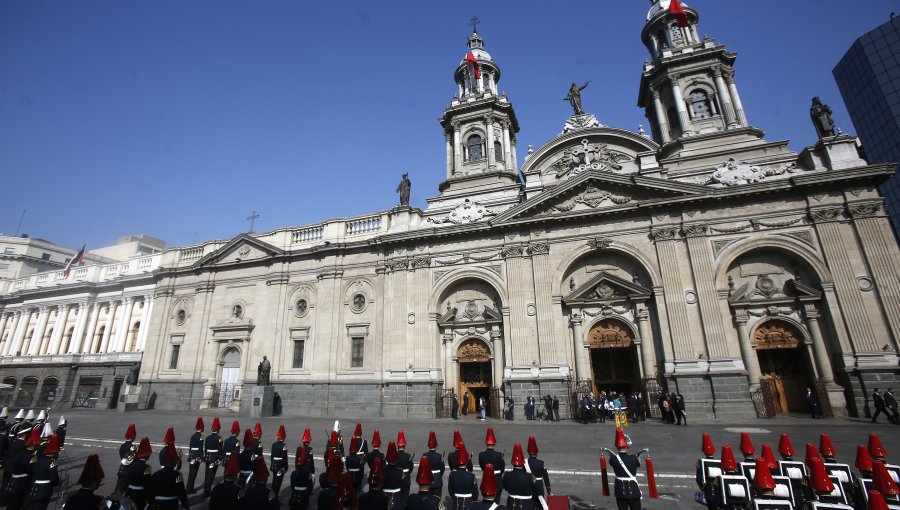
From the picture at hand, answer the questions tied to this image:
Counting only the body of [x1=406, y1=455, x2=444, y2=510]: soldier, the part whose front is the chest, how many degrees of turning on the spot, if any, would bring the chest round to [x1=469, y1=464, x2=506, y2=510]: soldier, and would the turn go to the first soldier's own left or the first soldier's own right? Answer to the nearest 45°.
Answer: approximately 135° to the first soldier's own right

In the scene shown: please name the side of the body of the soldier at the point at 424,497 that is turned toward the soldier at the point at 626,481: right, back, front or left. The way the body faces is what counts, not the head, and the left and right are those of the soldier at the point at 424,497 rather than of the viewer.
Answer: right

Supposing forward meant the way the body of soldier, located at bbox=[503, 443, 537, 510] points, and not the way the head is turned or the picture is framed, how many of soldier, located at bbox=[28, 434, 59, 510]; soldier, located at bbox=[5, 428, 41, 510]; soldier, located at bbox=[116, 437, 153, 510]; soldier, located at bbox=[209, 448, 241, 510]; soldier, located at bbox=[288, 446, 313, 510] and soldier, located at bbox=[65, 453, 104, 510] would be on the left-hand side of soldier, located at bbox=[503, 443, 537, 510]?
6

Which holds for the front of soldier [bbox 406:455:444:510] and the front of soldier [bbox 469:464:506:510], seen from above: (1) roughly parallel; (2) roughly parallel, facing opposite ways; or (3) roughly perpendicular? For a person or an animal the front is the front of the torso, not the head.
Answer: roughly parallel

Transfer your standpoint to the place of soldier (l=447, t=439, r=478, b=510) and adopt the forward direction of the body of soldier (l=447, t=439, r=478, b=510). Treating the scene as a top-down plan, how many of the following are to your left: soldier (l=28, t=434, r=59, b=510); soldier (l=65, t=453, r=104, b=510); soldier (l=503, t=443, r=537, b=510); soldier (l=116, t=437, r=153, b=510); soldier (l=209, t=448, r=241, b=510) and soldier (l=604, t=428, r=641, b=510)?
4

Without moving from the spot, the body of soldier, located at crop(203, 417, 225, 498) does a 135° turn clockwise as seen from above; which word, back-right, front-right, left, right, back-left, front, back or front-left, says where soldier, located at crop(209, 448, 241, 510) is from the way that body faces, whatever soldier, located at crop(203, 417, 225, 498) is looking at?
front-right

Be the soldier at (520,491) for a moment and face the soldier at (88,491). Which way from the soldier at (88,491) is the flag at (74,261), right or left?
right

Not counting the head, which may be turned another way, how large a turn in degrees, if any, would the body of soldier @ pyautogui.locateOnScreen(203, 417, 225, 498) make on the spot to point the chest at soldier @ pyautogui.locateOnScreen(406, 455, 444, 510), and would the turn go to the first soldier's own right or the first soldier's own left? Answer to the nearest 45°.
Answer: approximately 135° to the first soldier's own right

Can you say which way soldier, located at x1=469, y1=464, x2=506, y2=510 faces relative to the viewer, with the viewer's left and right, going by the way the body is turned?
facing away from the viewer

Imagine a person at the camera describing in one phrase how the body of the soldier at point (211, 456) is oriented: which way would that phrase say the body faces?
away from the camera

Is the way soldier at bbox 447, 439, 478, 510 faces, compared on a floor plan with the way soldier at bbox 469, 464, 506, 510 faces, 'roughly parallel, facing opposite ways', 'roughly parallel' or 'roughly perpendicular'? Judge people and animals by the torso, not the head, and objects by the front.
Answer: roughly parallel

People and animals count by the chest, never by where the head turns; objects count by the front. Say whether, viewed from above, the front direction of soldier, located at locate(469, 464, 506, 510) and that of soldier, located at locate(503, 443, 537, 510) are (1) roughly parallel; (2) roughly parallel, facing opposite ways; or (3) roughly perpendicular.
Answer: roughly parallel

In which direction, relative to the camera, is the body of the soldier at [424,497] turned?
away from the camera

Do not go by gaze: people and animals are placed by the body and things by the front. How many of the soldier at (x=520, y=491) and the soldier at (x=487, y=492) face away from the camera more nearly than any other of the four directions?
2

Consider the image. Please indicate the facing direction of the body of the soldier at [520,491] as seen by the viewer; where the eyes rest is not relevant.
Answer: away from the camera

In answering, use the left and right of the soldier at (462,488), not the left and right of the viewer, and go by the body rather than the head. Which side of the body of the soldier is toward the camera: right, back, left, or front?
back
